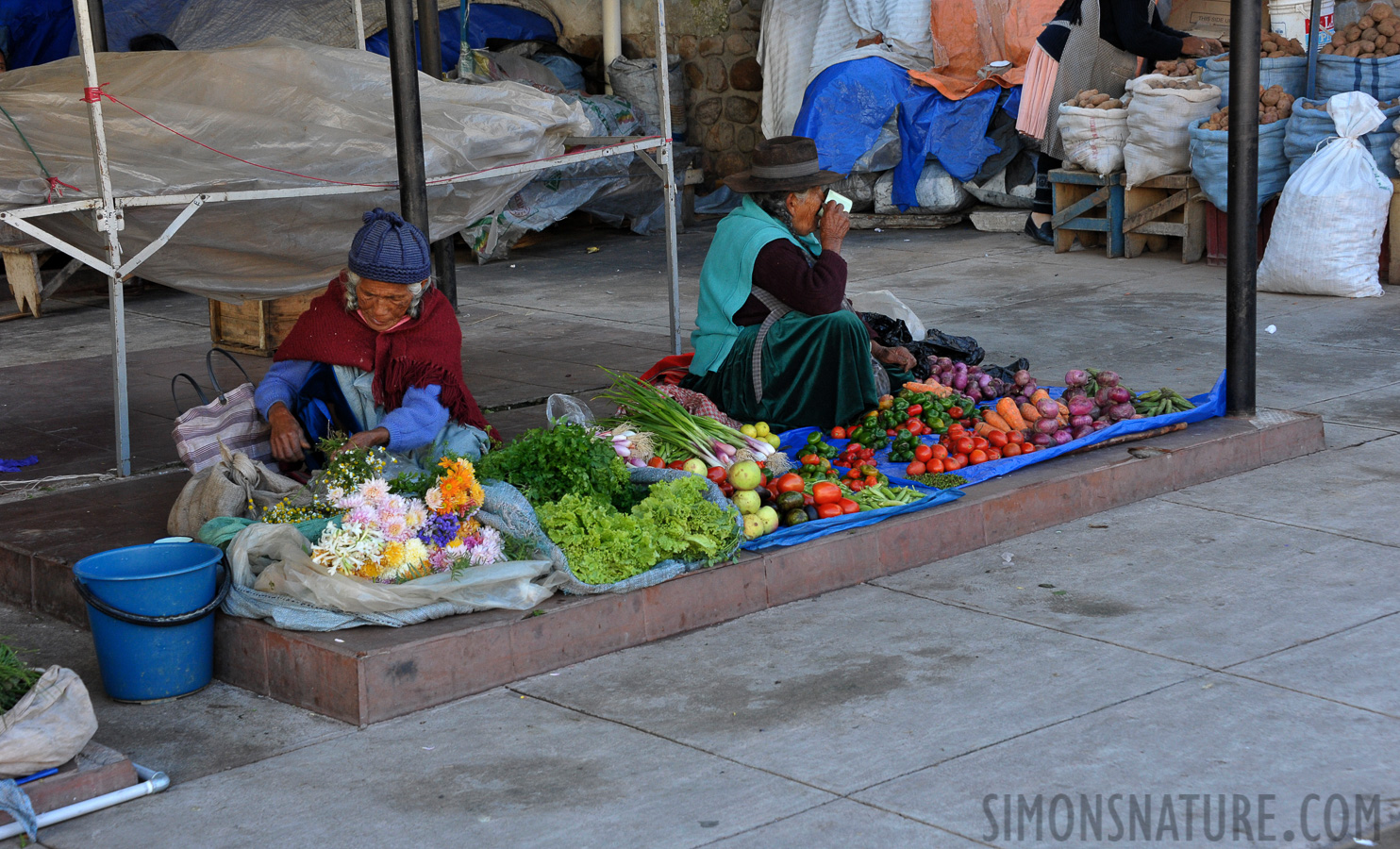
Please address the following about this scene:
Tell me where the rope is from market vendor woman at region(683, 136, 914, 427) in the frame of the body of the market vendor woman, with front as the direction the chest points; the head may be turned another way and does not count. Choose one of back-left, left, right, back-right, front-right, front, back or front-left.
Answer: back

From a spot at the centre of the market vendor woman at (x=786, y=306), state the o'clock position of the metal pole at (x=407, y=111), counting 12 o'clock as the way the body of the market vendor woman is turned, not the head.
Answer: The metal pole is roughly at 6 o'clock from the market vendor woman.

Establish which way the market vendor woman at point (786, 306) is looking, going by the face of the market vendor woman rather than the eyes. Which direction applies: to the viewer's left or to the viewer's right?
to the viewer's right

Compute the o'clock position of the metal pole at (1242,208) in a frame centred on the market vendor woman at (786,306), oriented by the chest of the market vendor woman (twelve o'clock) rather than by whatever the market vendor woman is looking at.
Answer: The metal pole is roughly at 12 o'clock from the market vendor woman.

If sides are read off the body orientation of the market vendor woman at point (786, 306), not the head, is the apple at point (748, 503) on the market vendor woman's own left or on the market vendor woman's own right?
on the market vendor woman's own right

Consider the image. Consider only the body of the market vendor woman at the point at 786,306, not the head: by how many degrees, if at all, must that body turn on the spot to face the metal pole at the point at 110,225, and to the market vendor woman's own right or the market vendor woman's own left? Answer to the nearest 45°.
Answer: approximately 180°

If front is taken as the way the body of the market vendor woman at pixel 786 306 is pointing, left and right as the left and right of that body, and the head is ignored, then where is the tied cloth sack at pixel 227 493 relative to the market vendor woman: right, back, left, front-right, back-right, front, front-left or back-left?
back-right

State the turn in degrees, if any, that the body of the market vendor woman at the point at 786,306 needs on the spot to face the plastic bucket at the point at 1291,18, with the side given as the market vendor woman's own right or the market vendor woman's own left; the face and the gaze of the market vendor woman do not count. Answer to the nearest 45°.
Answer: approximately 45° to the market vendor woman's own left

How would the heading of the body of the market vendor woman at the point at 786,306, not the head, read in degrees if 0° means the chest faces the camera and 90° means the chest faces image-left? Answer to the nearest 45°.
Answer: approximately 270°
